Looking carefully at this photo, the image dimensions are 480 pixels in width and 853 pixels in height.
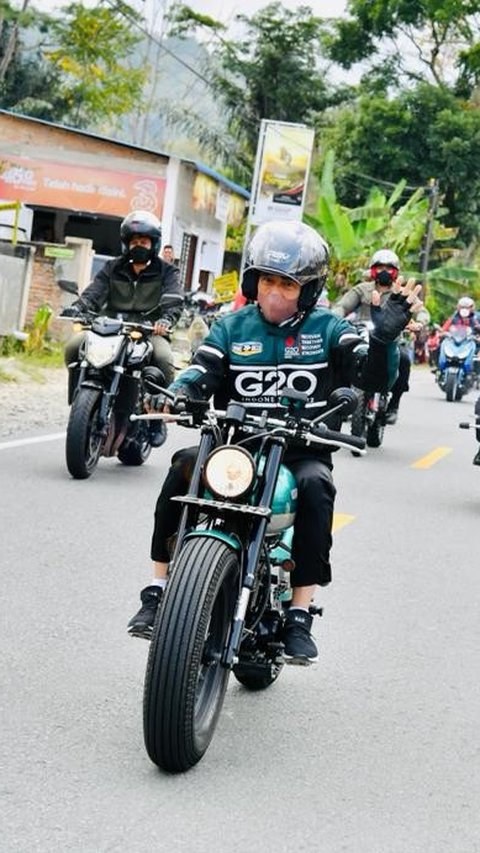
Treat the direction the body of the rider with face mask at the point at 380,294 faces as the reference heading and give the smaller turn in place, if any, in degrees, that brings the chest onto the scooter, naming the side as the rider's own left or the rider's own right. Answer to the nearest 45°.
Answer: approximately 180°

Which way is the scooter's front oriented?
toward the camera

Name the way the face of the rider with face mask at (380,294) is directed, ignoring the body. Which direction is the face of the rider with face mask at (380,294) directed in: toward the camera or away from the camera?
toward the camera

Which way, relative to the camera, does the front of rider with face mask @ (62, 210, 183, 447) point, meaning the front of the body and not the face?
toward the camera

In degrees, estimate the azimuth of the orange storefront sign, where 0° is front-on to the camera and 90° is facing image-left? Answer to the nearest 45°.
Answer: approximately 315°

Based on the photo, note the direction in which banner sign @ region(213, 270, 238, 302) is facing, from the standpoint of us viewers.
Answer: facing the viewer

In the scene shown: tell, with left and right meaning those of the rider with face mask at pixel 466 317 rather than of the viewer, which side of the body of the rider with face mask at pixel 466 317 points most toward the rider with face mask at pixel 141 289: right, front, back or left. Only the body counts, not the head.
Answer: front

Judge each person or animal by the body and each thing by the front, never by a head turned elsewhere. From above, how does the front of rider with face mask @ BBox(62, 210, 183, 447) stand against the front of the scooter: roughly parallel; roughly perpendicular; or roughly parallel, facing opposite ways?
roughly parallel

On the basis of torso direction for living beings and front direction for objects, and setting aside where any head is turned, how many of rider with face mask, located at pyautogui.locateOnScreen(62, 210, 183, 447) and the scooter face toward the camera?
2

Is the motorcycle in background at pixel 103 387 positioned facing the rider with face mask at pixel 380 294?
no

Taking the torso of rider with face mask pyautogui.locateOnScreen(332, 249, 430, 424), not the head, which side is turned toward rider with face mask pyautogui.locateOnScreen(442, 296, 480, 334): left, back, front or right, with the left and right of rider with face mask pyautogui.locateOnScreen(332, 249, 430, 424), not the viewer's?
back

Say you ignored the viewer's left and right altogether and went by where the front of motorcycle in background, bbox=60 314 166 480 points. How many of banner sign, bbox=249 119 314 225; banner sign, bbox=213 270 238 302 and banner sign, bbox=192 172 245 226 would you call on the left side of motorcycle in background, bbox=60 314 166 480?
0

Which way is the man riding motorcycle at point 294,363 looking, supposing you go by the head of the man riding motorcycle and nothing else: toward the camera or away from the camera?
toward the camera

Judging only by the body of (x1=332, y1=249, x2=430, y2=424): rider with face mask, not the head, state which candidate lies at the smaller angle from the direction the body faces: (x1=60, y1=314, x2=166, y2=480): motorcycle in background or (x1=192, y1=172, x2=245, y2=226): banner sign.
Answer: the motorcycle in background

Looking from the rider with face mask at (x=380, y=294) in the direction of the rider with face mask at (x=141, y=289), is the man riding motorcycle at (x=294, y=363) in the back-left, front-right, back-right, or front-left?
front-left

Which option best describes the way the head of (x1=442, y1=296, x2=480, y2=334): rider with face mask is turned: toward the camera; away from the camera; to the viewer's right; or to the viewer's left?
toward the camera

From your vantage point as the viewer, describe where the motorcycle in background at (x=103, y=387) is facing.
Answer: facing the viewer and to the left of the viewer

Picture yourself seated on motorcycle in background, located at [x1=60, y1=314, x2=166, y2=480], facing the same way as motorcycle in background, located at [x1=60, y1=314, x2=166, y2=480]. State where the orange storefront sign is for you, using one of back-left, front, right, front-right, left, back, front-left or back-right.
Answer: back-right

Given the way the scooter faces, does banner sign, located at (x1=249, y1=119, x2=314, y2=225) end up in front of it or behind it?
behind
